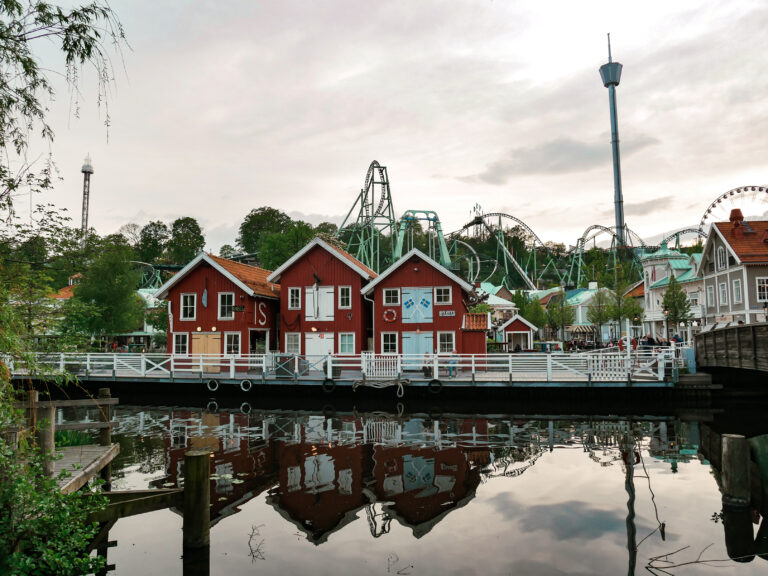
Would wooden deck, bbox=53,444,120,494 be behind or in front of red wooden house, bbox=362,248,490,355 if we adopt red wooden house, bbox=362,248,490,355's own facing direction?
in front

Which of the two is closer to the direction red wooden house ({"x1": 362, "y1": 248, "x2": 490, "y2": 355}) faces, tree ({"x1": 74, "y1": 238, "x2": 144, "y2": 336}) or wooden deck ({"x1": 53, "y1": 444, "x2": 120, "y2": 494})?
the wooden deck

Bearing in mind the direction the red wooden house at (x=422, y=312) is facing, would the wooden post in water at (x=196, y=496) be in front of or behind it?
in front

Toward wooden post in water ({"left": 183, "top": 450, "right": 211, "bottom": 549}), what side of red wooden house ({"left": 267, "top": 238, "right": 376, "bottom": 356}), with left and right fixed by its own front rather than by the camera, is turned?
front

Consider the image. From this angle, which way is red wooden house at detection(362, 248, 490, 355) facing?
toward the camera

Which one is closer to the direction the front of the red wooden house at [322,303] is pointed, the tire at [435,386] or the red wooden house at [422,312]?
the tire

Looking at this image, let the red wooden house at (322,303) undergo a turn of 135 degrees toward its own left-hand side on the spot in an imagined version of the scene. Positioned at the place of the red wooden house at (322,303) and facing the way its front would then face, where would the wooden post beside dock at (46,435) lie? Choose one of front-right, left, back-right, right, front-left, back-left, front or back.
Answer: back-right

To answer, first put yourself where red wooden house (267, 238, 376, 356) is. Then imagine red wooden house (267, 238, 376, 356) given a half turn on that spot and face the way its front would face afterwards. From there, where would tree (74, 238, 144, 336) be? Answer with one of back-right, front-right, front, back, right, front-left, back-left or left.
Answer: front-left

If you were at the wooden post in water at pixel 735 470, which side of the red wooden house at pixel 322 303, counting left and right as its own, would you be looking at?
front

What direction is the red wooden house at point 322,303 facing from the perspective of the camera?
toward the camera

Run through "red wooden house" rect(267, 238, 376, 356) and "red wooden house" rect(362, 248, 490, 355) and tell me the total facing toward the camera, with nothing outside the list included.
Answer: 2

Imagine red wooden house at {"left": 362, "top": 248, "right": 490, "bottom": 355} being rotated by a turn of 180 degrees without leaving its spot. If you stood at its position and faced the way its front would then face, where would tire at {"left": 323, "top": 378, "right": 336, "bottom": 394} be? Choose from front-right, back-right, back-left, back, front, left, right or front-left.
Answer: back-left
